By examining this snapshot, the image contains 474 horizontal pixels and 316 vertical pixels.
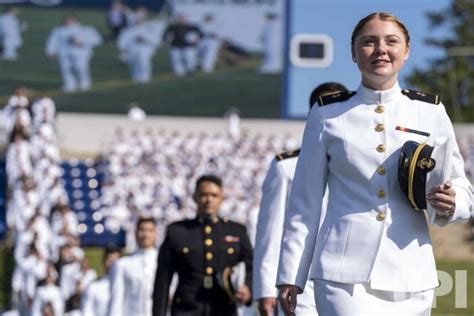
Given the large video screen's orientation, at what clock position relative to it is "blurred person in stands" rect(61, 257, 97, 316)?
The blurred person in stands is roughly at 12 o'clock from the large video screen.

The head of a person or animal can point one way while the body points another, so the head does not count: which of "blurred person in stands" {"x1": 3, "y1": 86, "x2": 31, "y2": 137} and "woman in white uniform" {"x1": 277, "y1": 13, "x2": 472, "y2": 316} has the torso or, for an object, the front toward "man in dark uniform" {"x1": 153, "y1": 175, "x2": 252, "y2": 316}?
the blurred person in stands

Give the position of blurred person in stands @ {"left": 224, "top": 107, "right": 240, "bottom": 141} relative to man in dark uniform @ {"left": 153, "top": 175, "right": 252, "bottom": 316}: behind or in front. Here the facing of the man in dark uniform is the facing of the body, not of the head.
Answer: behind

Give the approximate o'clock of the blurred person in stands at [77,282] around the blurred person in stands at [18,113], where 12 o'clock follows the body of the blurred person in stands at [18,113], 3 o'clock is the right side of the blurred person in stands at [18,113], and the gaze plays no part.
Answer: the blurred person in stands at [77,282] is roughly at 12 o'clock from the blurred person in stands at [18,113].

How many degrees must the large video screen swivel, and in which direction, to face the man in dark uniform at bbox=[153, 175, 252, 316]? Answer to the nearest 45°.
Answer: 0° — it already faces them

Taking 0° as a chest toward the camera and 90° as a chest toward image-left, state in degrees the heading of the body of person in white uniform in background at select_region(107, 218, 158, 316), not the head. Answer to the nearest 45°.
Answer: approximately 0°

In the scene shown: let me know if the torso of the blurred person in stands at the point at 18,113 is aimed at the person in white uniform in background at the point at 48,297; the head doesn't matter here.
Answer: yes

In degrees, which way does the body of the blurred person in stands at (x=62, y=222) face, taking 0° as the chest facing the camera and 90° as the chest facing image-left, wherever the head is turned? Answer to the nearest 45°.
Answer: approximately 0°

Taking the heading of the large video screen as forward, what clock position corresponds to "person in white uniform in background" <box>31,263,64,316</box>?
The person in white uniform in background is roughly at 12 o'clock from the large video screen.

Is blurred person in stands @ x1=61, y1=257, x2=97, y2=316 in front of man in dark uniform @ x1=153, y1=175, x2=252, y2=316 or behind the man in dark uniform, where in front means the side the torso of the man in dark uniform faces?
behind
